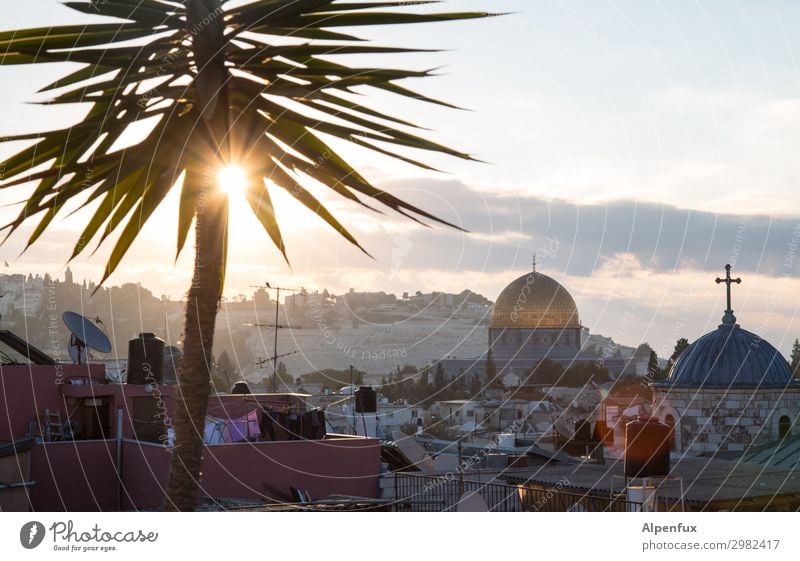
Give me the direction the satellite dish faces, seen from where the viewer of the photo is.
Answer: facing the viewer and to the right of the viewer

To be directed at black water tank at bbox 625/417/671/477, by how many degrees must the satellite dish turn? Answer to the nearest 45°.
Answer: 0° — it already faces it

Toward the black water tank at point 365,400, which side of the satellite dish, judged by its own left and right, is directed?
left

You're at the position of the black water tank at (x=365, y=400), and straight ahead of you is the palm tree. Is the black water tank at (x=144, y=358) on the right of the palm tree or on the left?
right

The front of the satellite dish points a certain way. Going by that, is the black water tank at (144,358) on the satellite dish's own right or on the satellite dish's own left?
on the satellite dish's own left

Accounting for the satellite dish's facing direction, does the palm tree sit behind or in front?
in front
